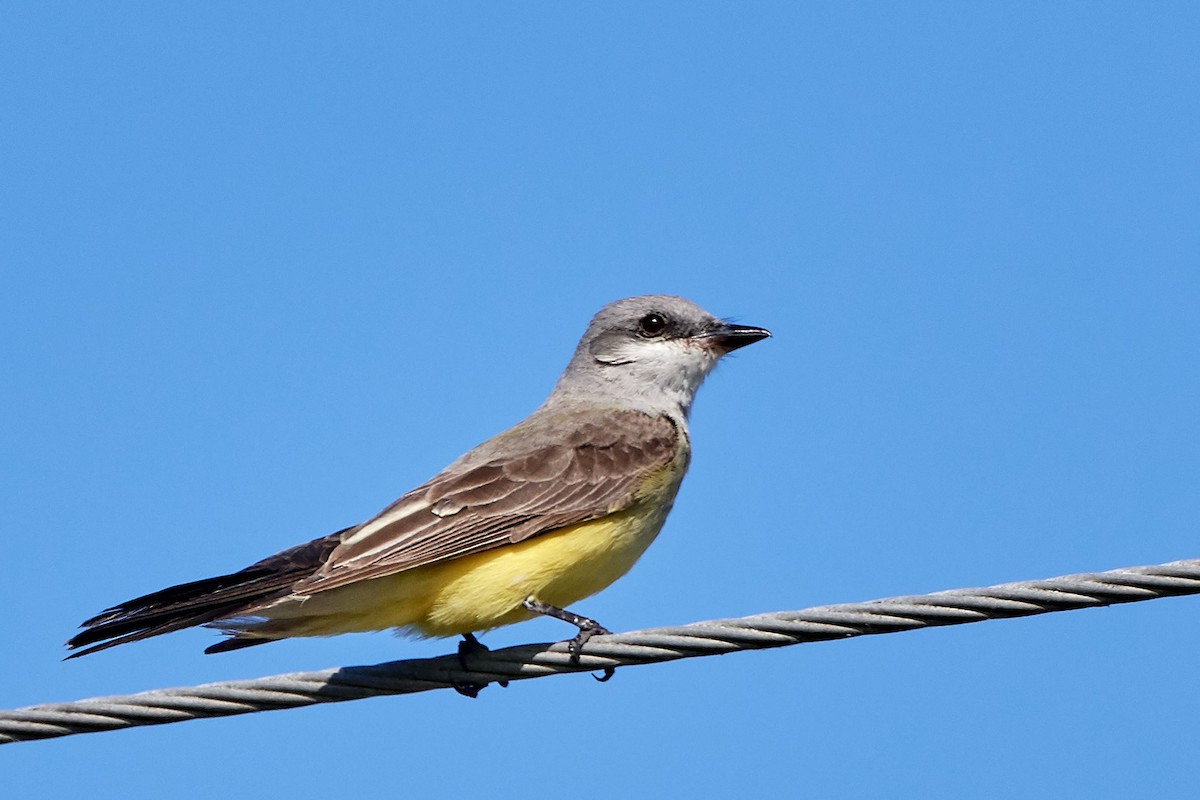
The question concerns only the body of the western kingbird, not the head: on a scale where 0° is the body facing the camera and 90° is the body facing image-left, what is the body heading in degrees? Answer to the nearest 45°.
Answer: approximately 270°
